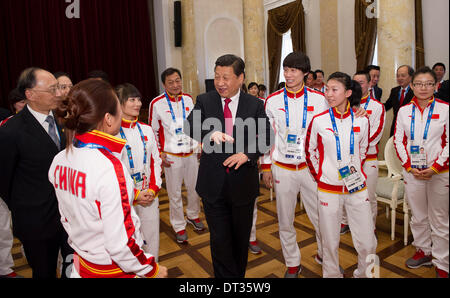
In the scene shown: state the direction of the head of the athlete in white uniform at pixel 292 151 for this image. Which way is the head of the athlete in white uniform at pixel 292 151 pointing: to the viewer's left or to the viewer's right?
to the viewer's left

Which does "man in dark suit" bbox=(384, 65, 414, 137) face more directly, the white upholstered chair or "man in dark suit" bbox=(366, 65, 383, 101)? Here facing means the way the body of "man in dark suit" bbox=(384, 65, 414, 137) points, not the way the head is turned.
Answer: the white upholstered chair

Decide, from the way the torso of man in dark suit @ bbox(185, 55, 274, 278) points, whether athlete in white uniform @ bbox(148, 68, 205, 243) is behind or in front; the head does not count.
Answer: behind

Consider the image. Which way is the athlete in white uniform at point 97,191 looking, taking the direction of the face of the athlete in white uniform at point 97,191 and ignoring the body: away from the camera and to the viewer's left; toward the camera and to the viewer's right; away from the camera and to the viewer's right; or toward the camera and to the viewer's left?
away from the camera and to the viewer's right

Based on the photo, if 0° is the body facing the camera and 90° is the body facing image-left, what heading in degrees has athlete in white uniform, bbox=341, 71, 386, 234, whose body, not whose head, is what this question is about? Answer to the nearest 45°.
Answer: approximately 45°

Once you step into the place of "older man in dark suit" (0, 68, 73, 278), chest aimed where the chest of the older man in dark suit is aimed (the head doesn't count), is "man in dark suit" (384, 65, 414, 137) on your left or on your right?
on your left

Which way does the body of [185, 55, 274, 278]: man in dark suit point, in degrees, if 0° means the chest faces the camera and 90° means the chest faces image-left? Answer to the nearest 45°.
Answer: approximately 0°
